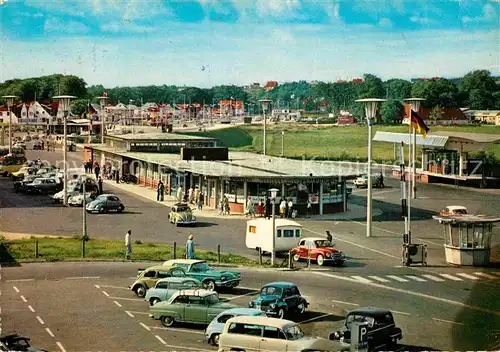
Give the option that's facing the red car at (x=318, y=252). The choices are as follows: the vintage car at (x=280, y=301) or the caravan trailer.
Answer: the caravan trailer

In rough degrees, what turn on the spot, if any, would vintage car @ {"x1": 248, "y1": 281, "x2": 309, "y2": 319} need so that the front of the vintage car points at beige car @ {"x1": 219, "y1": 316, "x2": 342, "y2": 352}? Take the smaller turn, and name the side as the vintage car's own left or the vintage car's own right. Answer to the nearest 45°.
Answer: approximately 45° to the vintage car's own left

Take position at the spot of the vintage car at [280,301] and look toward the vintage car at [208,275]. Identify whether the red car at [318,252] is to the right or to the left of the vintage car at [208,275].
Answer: right

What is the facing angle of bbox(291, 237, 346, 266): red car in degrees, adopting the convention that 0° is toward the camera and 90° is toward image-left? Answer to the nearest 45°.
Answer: approximately 315°

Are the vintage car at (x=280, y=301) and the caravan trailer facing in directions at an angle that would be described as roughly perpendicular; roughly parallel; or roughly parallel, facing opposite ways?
roughly perpendicular

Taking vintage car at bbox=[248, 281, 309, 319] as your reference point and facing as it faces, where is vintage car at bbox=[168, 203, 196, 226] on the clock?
vintage car at bbox=[168, 203, 196, 226] is roughly at 4 o'clock from vintage car at bbox=[248, 281, 309, 319].

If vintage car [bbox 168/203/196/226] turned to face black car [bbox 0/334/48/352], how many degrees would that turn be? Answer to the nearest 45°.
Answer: approximately 45° to its right
